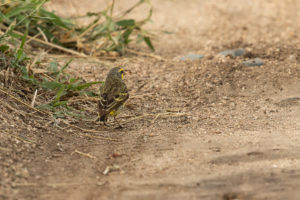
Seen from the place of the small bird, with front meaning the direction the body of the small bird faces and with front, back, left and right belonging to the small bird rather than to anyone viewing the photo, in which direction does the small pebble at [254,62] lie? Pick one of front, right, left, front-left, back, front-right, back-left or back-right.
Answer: front

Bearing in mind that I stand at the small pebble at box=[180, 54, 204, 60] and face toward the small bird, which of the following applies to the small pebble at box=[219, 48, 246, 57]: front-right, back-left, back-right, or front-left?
back-left

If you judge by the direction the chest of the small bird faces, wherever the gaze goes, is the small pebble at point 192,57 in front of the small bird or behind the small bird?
in front

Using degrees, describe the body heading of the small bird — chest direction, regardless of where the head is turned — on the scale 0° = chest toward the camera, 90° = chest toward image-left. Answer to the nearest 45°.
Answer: approximately 225°

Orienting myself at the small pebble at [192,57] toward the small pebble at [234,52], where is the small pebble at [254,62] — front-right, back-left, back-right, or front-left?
front-right

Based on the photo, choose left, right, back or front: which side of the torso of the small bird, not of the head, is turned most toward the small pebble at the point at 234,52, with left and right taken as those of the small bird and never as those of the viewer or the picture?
front

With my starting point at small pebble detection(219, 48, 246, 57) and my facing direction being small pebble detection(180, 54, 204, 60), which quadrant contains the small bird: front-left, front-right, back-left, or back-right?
front-left

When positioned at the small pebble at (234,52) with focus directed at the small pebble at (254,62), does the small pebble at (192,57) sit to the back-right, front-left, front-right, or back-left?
back-right

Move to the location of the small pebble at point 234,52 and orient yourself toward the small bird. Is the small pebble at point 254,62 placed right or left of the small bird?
left
